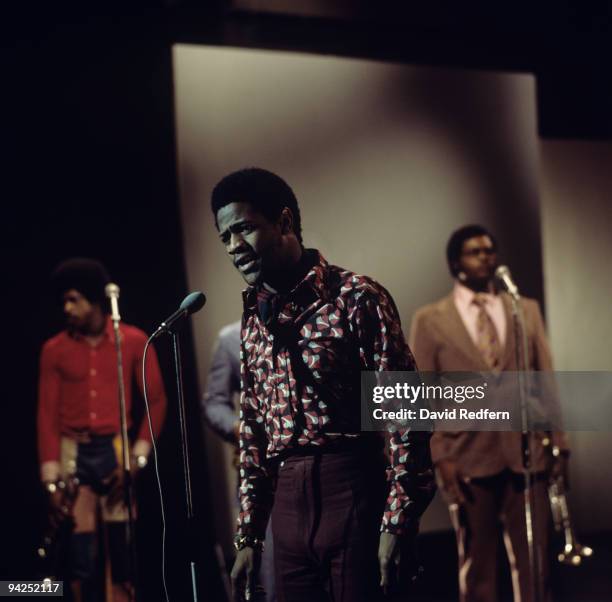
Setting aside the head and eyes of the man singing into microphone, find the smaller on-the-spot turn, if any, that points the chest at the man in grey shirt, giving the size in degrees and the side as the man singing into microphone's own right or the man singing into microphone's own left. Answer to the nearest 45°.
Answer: approximately 135° to the man singing into microphone's own right

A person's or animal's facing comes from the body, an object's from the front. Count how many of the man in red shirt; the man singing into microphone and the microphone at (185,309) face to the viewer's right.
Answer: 1

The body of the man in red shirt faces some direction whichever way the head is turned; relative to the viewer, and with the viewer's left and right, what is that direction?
facing the viewer

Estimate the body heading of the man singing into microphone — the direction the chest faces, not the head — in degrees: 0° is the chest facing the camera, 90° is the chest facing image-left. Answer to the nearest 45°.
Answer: approximately 45°

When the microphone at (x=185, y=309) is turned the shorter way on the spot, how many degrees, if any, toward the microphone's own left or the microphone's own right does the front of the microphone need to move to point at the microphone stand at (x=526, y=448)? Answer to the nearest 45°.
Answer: approximately 45° to the microphone's own left

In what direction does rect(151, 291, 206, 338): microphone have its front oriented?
to the viewer's right

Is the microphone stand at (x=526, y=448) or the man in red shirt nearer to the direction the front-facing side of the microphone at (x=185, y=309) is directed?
the microphone stand

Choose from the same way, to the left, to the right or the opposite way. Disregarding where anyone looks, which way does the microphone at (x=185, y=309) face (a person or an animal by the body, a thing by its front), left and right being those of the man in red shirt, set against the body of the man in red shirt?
to the left

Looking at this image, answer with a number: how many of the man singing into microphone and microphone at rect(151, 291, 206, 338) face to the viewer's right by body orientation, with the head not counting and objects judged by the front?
1

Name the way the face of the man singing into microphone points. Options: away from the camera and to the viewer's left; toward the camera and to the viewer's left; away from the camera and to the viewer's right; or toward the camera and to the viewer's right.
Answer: toward the camera and to the viewer's left

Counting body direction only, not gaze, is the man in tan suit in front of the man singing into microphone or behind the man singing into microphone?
behind
